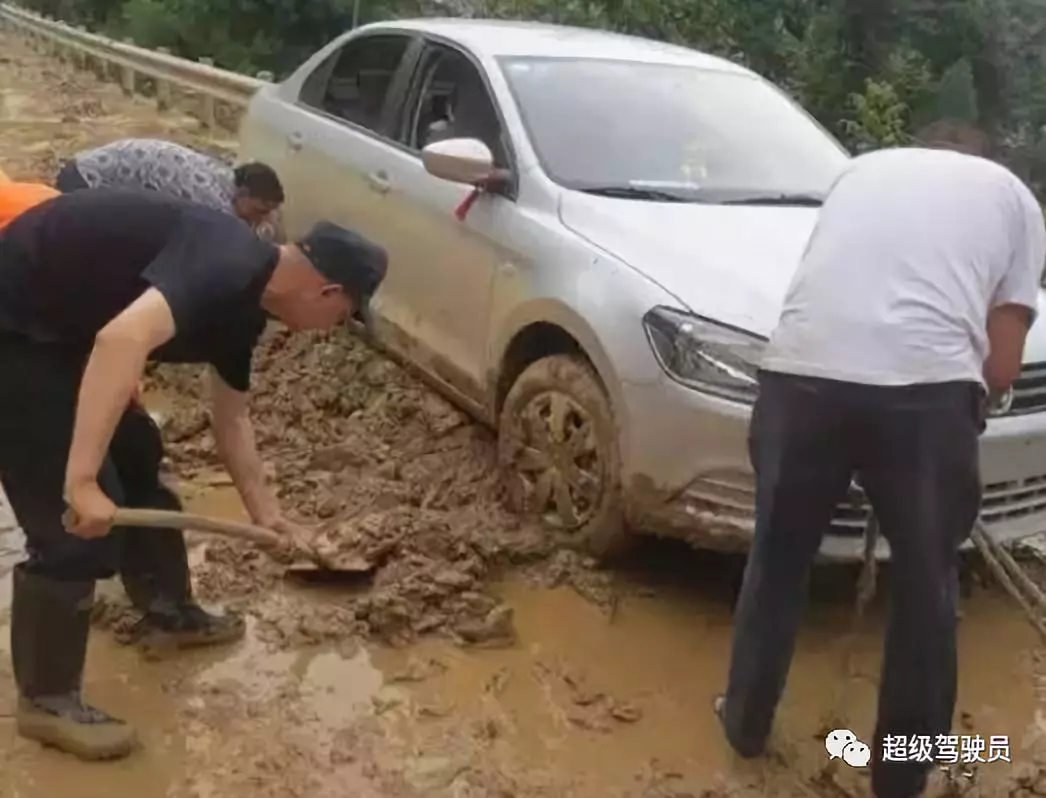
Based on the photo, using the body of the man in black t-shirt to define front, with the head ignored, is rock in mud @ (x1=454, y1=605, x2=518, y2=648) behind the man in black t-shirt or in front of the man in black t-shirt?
in front

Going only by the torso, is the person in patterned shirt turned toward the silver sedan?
yes

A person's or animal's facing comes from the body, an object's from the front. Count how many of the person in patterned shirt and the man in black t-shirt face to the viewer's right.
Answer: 2

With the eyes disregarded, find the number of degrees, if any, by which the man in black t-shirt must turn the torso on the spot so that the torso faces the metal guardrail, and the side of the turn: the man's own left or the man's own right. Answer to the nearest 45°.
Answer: approximately 90° to the man's own left

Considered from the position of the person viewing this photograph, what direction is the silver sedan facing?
facing the viewer and to the right of the viewer

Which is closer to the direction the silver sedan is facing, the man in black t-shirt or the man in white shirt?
the man in white shirt

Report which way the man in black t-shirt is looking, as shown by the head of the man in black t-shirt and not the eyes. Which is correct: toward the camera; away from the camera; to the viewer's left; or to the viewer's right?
to the viewer's right

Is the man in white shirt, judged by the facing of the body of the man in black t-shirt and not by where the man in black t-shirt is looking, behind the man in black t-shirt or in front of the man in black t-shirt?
in front

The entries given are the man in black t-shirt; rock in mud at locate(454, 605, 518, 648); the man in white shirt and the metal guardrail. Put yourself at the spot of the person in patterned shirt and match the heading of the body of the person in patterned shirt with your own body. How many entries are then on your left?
1

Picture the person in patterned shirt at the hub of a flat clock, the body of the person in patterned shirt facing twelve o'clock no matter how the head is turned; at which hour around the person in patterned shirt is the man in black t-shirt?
The man in black t-shirt is roughly at 3 o'clock from the person in patterned shirt.

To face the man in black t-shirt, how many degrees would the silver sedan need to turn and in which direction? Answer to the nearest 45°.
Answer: approximately 90° to its right

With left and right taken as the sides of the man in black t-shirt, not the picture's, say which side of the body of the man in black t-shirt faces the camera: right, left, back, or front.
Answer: right

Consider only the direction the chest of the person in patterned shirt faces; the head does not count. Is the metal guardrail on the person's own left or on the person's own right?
on the person's own left

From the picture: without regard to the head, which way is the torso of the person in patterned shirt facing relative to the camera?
to the viewer's right
